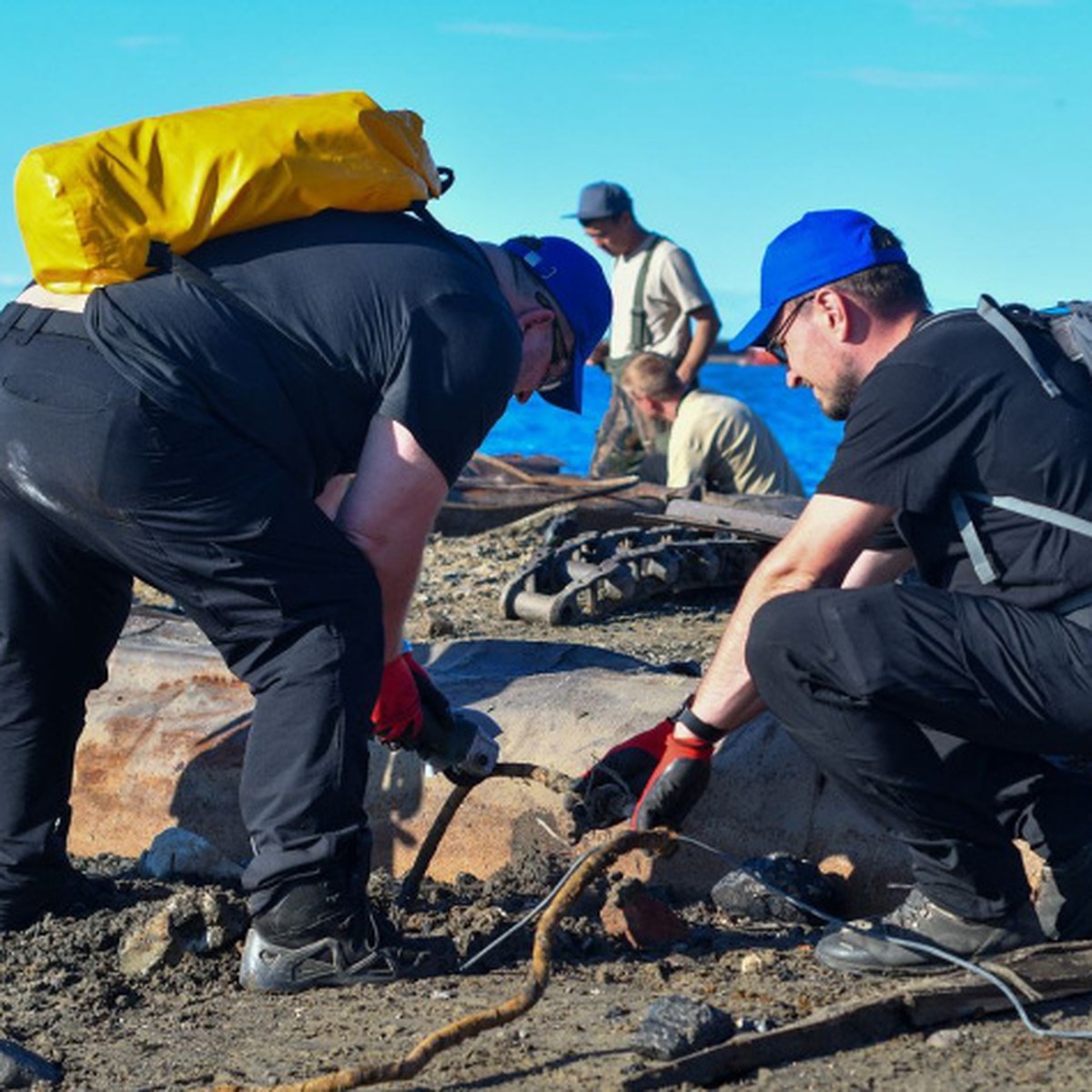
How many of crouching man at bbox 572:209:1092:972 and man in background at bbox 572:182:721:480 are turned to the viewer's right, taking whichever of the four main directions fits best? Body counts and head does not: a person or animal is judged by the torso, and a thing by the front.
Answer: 0

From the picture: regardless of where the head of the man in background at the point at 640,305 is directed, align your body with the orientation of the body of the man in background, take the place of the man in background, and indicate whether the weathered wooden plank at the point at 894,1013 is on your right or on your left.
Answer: on your left

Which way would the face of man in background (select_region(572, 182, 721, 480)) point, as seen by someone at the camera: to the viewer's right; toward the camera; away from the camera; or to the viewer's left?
to the viewer's left

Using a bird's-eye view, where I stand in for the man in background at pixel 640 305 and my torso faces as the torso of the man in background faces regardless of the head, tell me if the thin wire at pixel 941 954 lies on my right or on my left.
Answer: on my left

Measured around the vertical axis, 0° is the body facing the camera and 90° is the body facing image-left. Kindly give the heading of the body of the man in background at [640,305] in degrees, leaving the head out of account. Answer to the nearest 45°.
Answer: approximately 45°

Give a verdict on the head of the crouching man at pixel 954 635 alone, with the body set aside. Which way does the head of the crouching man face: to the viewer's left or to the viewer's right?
to the viewer's left

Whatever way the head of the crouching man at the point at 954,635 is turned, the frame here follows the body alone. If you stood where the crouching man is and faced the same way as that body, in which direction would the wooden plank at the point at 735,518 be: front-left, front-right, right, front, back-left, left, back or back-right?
right

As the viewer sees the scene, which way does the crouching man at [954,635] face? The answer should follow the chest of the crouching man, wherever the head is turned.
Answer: to the viewer's left

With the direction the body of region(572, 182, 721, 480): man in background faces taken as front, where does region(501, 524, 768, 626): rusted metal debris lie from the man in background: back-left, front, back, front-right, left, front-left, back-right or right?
front-left

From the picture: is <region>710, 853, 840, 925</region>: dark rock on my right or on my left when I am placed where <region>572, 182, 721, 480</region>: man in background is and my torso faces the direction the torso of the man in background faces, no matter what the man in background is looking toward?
on my left

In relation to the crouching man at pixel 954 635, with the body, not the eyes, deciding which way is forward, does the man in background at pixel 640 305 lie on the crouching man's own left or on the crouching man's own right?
on the crouching man's own right
